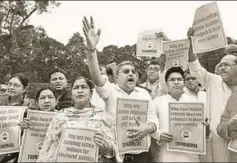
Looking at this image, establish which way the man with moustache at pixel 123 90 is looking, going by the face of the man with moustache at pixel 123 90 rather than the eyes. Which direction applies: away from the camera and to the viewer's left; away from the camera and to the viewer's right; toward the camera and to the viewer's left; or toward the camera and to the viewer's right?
toward the camera and to the viewer's right

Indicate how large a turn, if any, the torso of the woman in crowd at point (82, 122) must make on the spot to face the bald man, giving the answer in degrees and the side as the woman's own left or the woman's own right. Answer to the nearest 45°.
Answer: approximately 90° to the woman's own left

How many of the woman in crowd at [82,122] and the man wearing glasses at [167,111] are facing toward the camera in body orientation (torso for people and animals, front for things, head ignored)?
2

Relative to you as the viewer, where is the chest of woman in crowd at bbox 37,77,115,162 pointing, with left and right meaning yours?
facing the viewer

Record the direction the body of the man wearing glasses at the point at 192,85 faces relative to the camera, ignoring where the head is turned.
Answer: toward the camera

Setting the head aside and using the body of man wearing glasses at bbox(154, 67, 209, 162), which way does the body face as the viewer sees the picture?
toward the camera

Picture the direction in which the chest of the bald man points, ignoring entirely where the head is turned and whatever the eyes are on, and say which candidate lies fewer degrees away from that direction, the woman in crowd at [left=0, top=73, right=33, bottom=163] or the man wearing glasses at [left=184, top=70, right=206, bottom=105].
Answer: the woman in crowd

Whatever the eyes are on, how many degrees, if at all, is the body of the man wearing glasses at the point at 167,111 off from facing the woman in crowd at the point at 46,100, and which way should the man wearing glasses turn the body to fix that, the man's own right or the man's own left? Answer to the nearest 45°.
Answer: approximately 90° to the man's own right

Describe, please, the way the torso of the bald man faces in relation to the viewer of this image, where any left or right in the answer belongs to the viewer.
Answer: facing the viewer and to the left of the viewer

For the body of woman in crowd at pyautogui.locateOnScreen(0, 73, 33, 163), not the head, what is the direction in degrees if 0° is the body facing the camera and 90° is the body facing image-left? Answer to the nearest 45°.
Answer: approximately 45°

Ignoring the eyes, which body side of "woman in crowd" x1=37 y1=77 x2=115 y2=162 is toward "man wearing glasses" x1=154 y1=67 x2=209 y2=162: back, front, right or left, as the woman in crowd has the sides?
left

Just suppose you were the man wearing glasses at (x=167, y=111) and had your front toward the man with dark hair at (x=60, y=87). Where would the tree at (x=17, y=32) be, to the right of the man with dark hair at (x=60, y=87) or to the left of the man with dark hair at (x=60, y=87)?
right

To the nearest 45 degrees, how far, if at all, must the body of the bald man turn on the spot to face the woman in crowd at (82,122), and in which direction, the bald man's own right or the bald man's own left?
0° — they already face them
